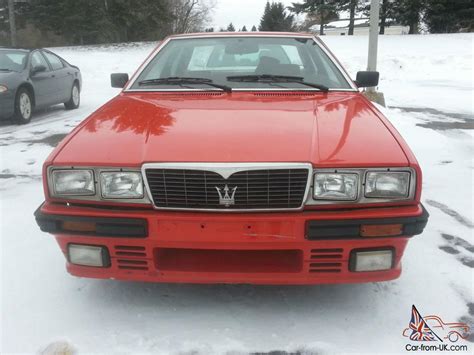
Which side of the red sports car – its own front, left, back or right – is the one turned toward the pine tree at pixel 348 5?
back

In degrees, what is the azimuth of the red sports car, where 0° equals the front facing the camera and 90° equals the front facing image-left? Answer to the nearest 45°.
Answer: approximately 0°

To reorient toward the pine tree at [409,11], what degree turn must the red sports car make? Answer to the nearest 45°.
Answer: approximately 180°

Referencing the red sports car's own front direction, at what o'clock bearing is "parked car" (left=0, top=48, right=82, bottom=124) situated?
The parked car is roughly at 5 o'clock from the red sports car.

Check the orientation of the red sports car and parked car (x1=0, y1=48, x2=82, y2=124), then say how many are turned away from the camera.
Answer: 0

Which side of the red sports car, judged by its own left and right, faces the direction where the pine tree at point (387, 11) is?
back

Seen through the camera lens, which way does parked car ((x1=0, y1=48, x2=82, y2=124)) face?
facing the viewer and to the left of the viewer

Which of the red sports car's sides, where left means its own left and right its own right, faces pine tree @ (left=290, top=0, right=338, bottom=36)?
back

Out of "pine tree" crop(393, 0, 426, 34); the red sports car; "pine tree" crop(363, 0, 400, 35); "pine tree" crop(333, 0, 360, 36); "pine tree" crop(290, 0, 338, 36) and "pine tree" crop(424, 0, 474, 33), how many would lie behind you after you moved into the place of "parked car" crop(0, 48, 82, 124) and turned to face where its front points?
5

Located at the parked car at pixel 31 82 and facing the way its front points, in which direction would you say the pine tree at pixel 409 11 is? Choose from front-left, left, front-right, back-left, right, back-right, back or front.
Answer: back

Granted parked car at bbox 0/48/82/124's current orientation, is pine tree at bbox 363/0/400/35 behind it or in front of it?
behind
